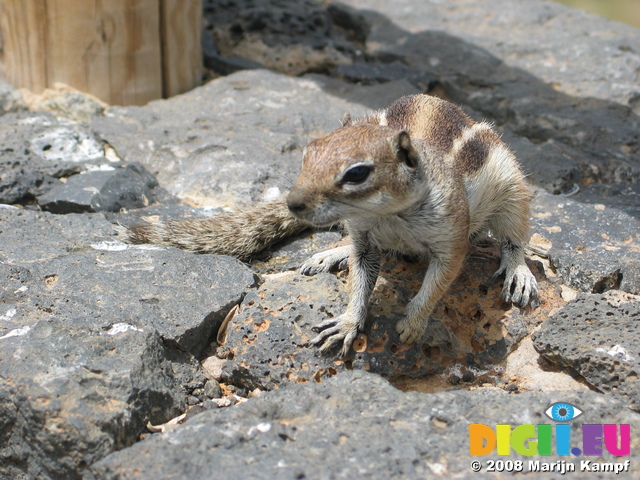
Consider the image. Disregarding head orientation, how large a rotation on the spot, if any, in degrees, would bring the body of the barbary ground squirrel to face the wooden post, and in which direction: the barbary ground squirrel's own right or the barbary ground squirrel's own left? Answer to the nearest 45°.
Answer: approximately 90° to the barbary ground squirrel's own right

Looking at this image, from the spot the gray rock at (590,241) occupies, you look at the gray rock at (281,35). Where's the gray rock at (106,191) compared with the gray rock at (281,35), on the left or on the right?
left

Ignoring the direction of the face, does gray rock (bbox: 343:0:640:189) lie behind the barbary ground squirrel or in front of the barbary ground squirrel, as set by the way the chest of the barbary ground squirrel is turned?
behind

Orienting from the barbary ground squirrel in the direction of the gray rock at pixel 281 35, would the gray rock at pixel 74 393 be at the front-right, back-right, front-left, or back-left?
back-left

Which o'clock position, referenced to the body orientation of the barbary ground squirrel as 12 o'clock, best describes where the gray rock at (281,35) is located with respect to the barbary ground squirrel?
The gray rock is roughly at 4 o'clock from the barbary ground squirrel.

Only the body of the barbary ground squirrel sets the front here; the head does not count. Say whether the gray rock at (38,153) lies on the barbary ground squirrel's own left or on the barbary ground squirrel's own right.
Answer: on the barbary ground squirrel's own right

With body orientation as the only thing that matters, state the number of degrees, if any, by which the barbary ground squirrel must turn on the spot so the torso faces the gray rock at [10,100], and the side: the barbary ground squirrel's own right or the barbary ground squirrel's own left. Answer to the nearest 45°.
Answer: approximately 90° to the barbary ground squirrel's own right

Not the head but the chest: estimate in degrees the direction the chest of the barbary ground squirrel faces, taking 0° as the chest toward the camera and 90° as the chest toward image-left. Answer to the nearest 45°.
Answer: approximately 45°
